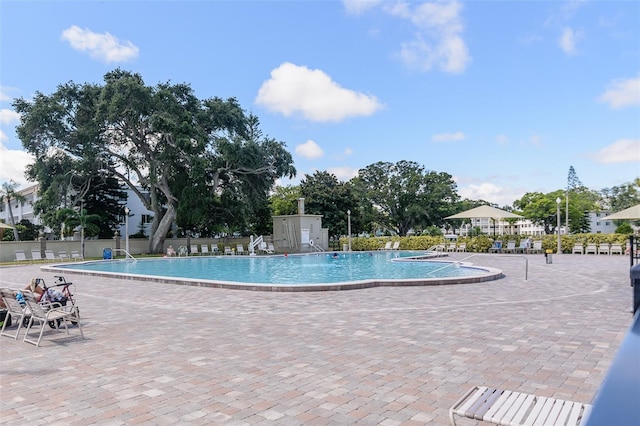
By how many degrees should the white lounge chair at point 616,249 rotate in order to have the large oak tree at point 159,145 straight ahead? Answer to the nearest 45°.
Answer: approximately 90° to its right

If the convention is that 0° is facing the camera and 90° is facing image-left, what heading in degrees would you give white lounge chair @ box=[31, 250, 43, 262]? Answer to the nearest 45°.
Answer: approximately 315°

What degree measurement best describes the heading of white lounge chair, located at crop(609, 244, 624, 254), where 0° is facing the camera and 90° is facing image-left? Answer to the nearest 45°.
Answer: approximately 0°

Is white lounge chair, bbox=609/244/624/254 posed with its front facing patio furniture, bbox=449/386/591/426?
yes
